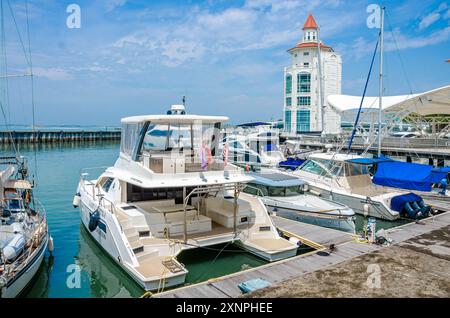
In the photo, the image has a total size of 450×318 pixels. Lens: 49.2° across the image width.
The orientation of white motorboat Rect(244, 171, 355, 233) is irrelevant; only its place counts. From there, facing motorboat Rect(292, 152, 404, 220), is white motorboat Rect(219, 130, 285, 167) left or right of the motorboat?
left

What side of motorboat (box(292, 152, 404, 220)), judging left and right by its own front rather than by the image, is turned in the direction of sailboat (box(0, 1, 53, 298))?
left

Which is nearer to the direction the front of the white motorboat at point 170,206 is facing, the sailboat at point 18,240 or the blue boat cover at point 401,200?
the sailboat

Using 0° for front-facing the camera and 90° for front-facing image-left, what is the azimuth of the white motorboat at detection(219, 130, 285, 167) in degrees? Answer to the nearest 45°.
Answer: approximately 135°

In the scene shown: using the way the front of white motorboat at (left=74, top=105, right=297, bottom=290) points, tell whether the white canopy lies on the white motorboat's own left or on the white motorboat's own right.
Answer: on the white motorboat's own right

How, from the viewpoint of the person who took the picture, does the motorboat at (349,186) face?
facing away from the viewer and to the left of the viewer

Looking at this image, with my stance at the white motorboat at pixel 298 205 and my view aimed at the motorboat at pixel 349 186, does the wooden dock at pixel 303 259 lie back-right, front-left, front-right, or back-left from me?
back-right

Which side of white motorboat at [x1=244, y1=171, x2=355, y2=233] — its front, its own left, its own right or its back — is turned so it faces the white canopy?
left
